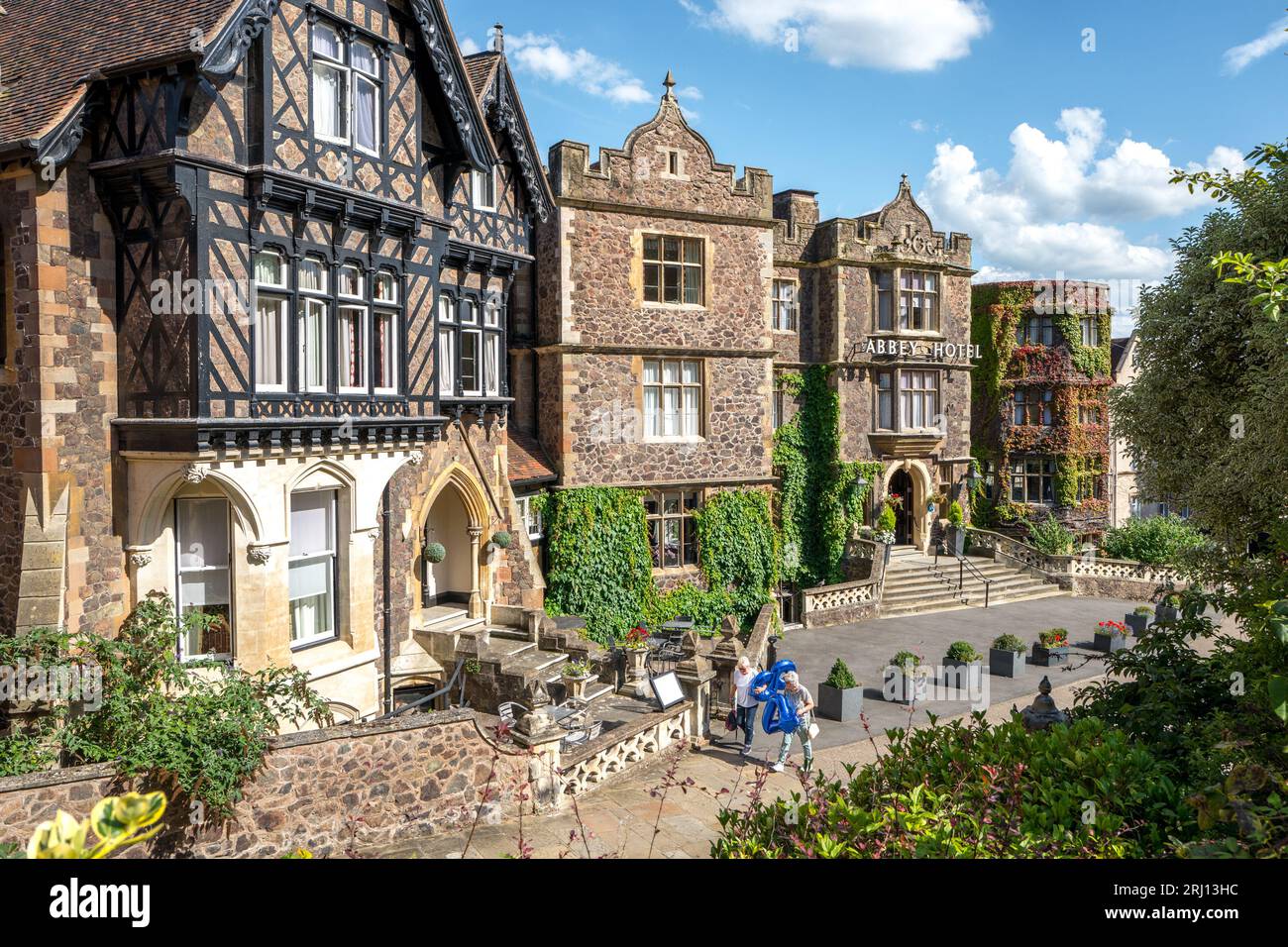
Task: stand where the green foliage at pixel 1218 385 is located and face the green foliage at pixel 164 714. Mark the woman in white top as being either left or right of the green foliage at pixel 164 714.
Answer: right

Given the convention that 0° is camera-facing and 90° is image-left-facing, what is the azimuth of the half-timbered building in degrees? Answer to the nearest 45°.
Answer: approximately 315°

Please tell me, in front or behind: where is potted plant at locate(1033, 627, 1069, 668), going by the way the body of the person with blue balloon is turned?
behind

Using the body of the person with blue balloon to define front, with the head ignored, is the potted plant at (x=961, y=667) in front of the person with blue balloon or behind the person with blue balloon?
behind

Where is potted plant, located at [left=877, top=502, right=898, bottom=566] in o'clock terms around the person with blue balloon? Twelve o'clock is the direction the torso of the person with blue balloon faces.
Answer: The potted plant is roughly at 5 o'clock from the person with blue balloon.

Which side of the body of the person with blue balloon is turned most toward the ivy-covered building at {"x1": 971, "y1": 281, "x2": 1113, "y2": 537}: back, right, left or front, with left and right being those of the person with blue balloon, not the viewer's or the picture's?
back

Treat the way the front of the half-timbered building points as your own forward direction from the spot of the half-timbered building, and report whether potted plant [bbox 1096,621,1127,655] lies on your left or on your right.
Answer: on your left

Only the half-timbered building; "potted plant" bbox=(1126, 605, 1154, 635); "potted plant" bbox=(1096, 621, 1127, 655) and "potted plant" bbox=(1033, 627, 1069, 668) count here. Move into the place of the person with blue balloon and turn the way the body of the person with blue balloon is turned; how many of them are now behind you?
3

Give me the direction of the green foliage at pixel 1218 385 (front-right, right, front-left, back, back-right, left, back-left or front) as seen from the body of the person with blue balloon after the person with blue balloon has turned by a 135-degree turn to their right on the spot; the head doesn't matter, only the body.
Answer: right

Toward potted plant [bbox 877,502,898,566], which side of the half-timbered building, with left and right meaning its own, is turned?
left

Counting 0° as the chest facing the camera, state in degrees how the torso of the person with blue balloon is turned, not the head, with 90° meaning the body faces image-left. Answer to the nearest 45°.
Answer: approximately 45°

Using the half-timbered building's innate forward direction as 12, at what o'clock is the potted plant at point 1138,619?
The potted plant is roughly at 10 o'clock from the half-timbered building.
